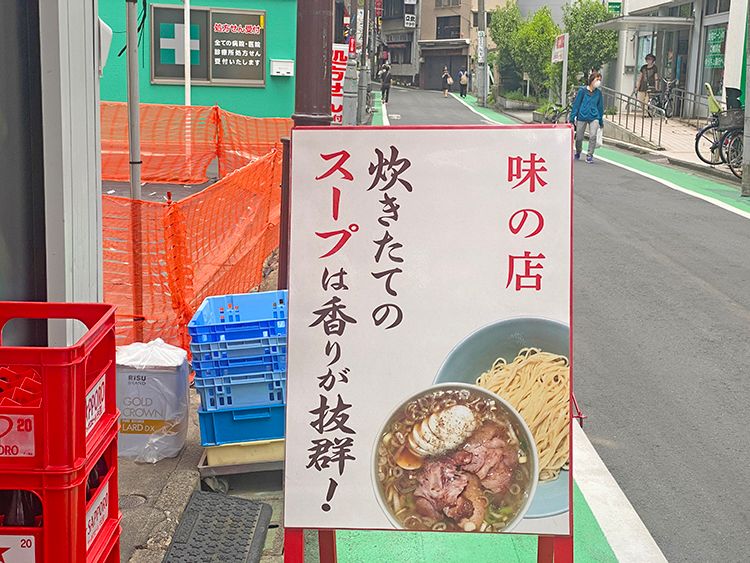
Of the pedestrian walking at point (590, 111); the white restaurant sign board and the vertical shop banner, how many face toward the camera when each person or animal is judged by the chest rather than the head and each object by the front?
3

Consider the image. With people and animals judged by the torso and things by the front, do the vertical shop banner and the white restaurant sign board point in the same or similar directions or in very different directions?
same or similar directions

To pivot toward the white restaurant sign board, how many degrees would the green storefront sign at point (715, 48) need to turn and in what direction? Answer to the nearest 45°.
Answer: approximately 45° to its left

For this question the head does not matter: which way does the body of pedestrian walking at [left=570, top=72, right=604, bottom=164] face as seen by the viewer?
toward the camera

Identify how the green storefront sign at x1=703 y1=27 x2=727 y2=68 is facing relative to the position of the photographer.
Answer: facing the viewer and to the left of the viewer

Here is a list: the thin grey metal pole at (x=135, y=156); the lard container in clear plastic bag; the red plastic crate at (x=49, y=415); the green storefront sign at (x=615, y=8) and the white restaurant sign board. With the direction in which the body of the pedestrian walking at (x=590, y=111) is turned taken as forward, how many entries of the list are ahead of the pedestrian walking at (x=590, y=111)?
4

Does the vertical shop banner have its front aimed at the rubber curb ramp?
yes

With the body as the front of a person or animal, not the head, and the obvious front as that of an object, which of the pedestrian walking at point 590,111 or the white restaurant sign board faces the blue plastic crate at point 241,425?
the pedestrian walking

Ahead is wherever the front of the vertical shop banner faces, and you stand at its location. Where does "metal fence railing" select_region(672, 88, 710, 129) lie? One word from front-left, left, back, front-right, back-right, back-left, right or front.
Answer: back-left

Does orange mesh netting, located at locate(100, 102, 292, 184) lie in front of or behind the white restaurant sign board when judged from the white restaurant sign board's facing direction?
behind

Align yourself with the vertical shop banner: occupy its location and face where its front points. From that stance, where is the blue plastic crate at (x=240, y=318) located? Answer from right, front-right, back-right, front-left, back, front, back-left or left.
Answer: front

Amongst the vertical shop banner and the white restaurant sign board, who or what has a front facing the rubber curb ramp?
the vertical shop banner

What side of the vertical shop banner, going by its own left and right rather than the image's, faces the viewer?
front

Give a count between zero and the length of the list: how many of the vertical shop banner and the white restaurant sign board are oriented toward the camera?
2

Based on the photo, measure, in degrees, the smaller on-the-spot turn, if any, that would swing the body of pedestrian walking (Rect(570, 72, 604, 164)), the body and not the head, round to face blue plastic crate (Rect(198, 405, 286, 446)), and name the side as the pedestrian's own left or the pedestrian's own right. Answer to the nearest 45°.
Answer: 0° — they already face it

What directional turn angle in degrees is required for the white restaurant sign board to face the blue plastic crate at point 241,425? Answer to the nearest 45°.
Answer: approximately 135° to its right
